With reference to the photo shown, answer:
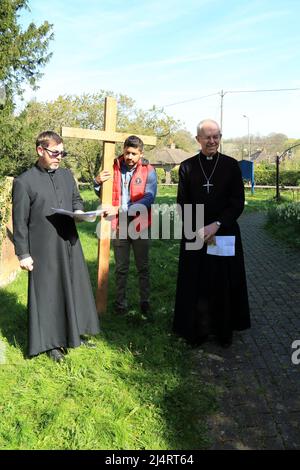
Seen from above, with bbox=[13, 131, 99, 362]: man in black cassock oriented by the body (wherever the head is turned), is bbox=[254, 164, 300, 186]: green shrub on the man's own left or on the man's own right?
on the man's own left

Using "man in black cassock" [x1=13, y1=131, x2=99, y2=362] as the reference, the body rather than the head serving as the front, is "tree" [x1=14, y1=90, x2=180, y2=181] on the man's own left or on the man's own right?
on the man's own left

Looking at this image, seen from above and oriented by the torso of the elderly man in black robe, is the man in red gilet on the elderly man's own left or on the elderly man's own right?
on the elderly man's own right

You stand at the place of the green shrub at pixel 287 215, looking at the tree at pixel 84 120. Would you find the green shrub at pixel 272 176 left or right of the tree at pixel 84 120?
right

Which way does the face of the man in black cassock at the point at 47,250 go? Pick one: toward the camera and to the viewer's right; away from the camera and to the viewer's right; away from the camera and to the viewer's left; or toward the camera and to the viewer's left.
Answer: toward the camera and to the viewer's right

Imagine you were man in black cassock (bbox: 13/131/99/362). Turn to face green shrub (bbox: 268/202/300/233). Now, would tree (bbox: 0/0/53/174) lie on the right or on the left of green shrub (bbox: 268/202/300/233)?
left

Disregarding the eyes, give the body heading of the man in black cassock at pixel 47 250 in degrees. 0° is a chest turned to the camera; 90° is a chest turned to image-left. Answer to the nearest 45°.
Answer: approximately 315°

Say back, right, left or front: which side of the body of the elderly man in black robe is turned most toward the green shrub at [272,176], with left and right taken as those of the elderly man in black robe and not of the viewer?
back

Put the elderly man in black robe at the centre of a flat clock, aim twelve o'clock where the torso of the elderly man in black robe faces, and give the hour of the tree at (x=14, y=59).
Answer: The tree is roughly at 5 o'clock from the elderly man in black robe.

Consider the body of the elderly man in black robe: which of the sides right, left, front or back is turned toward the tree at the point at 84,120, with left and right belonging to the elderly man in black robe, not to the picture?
back

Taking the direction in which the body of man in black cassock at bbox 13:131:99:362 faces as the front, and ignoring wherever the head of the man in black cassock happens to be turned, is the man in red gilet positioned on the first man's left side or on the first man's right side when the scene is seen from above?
on the first man's left side

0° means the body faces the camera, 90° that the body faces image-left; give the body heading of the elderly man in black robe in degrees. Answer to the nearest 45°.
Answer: approximately 0°
